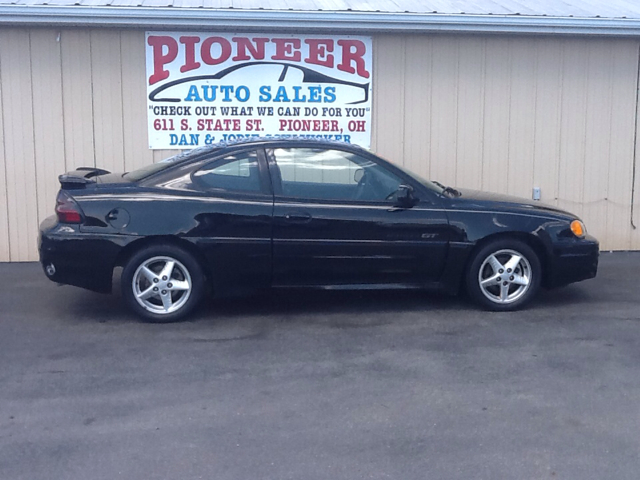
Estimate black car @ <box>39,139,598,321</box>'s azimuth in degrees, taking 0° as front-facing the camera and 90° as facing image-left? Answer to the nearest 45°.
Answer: approximately 270°

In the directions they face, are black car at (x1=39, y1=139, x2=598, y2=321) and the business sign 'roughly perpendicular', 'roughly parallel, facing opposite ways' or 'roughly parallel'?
roughly perpendicular

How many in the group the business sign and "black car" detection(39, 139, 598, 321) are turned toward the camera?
1

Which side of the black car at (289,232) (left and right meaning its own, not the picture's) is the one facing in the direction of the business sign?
left

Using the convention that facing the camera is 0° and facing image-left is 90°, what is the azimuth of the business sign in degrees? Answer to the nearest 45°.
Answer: approximately 0°

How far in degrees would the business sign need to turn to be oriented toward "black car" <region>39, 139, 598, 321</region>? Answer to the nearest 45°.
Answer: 0° — it already faces it
